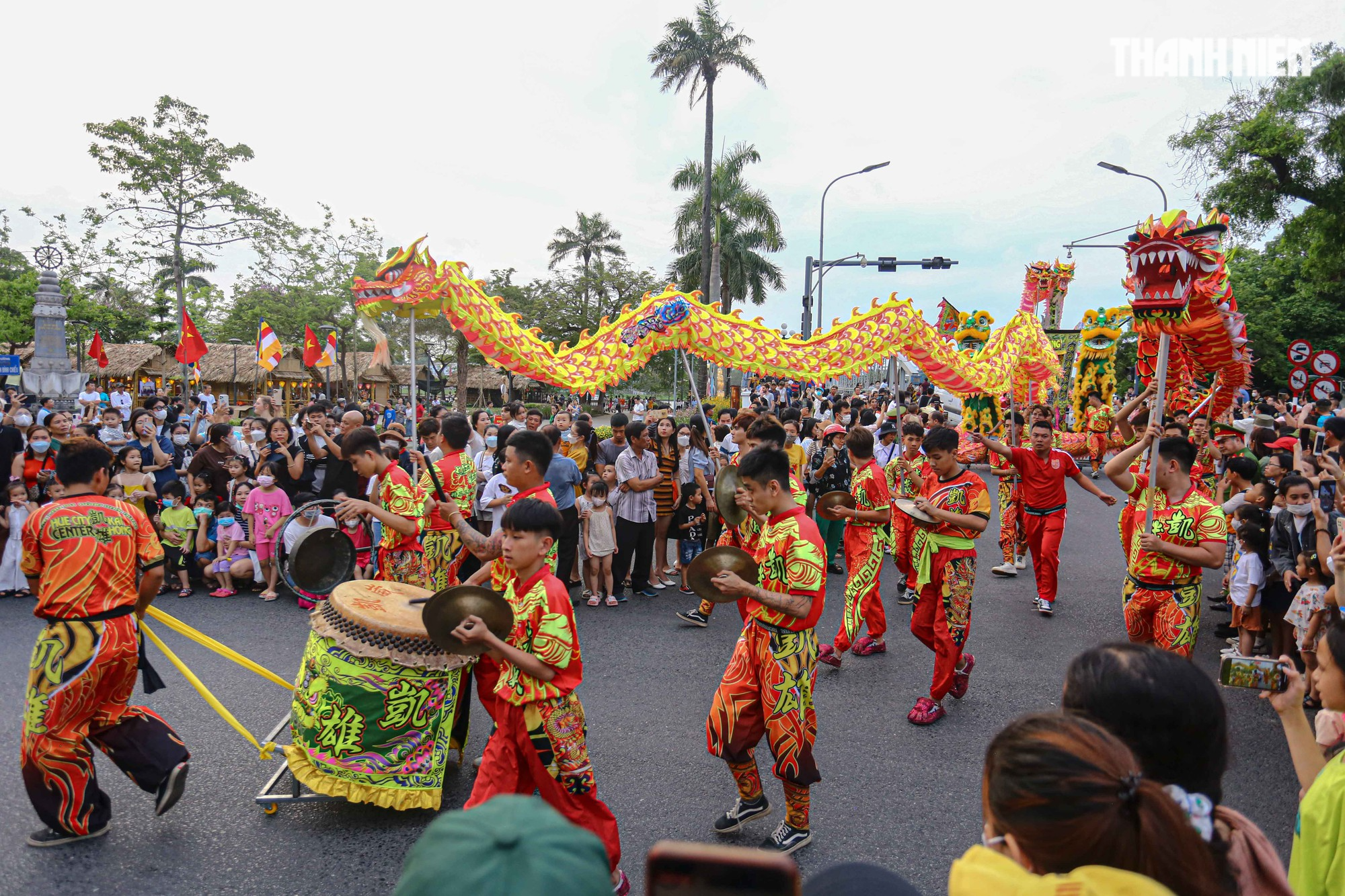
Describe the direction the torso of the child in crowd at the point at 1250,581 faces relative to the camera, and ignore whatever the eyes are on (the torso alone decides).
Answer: to the viewer's left

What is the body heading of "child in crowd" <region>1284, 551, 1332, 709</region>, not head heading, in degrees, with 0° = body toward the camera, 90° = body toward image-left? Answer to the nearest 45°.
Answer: approximately 90°

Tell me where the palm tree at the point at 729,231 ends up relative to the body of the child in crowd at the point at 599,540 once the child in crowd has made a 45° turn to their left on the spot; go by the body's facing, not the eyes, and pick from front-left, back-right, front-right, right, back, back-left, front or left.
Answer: back-left

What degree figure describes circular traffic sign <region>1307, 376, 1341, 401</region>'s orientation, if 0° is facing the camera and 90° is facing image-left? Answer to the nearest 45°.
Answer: approximately 0°

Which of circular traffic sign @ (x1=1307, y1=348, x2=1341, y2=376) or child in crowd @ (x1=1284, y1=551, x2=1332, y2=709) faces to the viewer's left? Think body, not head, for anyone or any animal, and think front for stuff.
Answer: the child in crowd

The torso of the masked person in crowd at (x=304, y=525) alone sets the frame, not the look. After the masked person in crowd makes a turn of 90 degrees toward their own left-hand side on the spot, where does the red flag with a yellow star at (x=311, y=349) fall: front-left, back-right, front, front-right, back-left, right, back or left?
left

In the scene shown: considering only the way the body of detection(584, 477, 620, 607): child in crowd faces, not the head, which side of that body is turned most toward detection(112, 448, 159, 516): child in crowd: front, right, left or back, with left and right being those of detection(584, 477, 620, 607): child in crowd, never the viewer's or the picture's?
right

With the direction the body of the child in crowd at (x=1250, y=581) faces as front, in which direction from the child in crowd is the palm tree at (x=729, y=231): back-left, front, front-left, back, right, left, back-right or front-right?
front-right

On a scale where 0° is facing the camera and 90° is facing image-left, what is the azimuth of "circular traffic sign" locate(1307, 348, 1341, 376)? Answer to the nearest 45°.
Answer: approximately 0°
